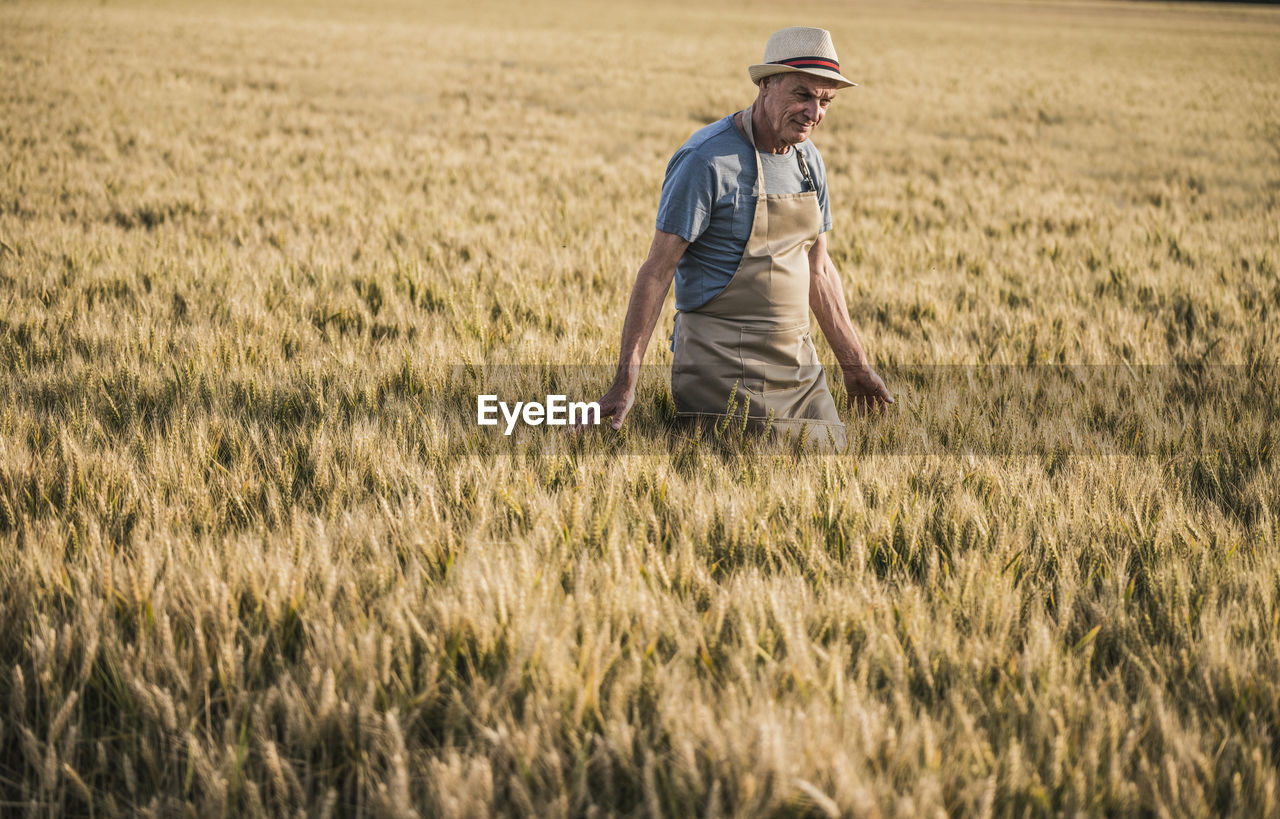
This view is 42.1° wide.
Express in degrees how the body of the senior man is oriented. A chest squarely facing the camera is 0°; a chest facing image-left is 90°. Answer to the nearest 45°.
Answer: approximately 315°
